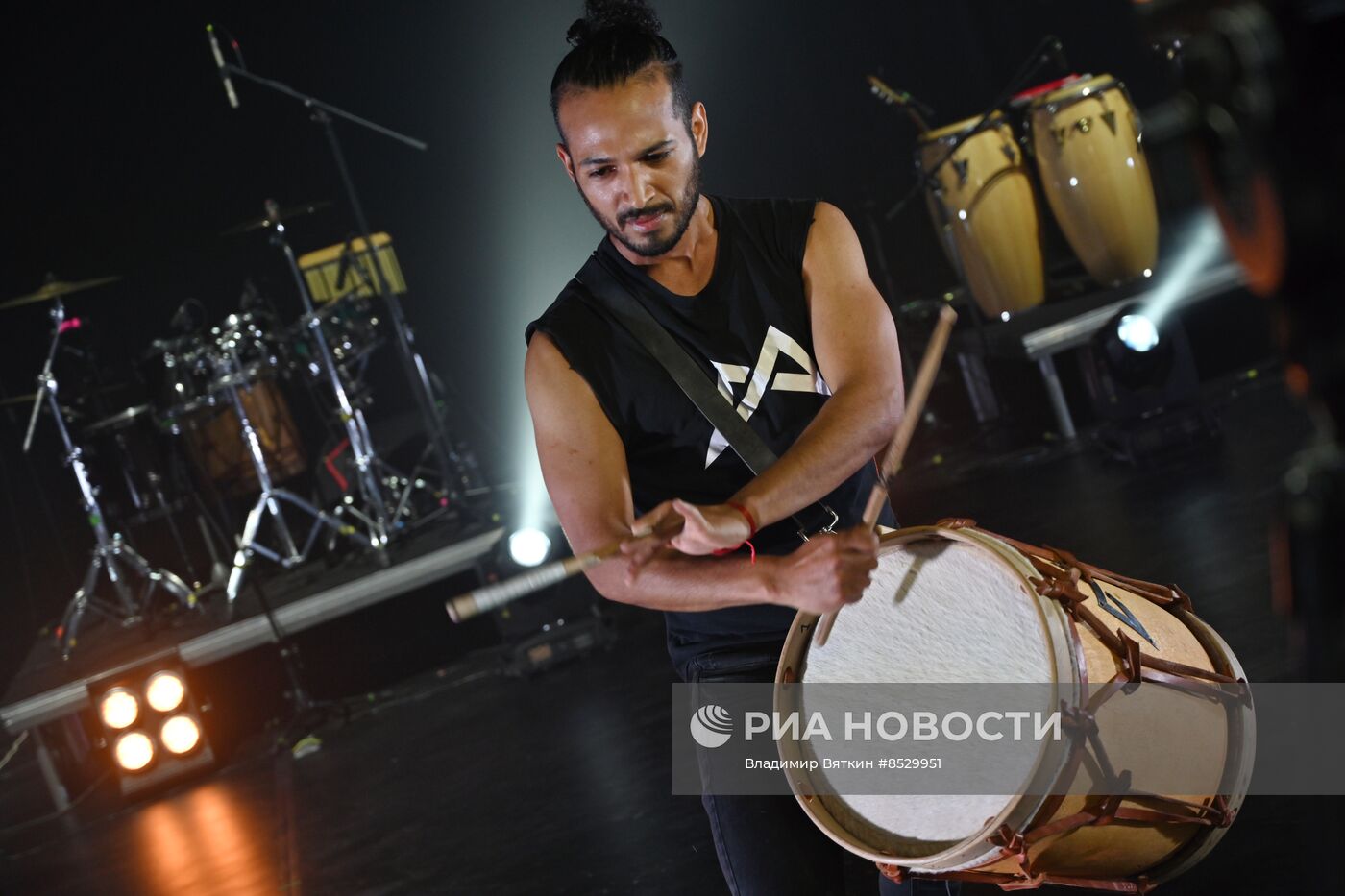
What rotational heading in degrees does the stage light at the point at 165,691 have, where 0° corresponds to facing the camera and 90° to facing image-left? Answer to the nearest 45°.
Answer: approximately 0°

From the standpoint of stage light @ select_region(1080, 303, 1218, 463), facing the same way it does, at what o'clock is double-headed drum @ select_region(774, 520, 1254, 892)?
The double-headed drum is roughly at 12 o'clock from the stage light.

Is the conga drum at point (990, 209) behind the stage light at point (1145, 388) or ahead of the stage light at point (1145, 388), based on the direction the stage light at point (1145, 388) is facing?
behind

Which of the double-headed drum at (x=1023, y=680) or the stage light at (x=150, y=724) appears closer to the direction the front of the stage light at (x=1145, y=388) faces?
the double-headed drum
